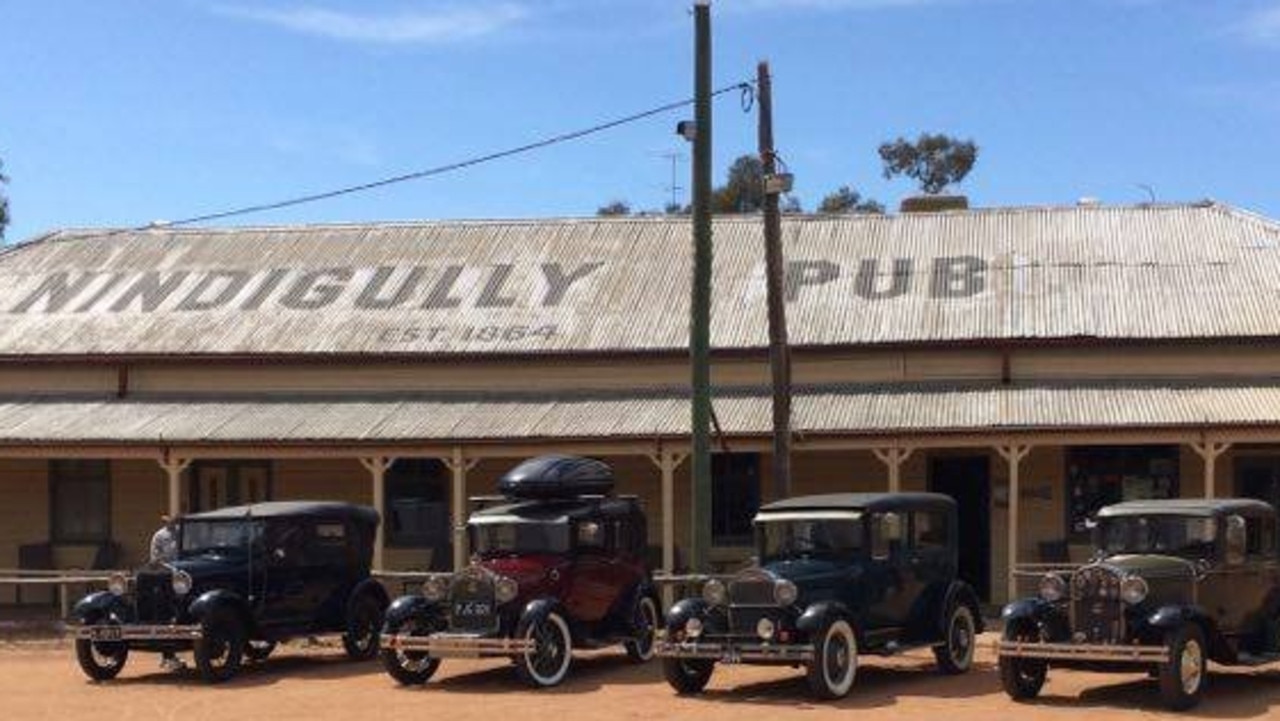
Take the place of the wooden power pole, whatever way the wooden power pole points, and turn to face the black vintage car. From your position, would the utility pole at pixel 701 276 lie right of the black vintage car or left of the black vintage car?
left

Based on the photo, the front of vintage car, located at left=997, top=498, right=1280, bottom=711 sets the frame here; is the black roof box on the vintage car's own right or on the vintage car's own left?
on the vintage car's own right

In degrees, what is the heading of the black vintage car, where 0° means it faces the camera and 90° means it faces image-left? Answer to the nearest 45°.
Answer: approximately 45°

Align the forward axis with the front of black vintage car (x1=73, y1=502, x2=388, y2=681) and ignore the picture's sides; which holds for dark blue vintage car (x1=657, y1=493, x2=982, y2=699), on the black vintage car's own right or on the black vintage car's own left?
on the black vintage car's own left

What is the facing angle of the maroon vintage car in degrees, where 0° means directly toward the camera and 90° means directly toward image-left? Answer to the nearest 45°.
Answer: approximately 45°

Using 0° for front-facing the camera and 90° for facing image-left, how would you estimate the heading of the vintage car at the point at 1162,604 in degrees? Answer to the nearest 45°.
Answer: approximately 45°

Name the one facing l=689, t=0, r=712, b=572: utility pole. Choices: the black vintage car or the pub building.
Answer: the pub building

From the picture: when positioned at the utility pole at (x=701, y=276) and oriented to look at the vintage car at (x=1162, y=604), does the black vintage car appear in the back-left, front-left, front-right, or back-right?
back-right

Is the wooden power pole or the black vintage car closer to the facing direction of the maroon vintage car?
the black vintage car

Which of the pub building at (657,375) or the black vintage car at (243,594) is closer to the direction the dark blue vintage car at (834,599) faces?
the black vintage car

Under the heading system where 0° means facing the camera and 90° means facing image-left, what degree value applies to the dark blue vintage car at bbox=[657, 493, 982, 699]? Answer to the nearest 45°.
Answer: approximately 45°
